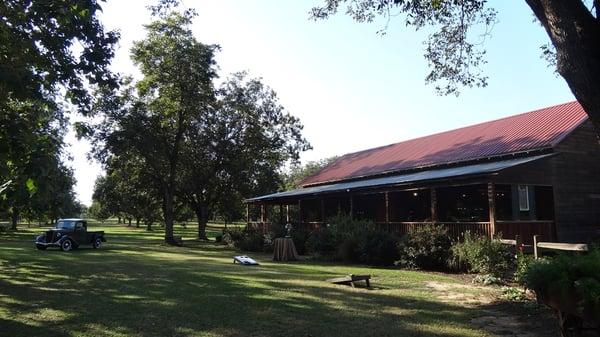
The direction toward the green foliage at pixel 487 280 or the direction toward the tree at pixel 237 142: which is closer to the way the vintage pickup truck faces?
the green foliage

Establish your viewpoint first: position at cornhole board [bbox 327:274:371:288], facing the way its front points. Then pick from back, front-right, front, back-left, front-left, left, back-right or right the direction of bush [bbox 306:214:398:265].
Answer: front-right

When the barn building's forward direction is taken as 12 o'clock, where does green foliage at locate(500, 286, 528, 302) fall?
The green foliage is roughly at 11 o'clock from the barn building.

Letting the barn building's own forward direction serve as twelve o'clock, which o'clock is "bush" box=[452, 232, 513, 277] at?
The bush is roughly at 11 o'clock from the barn building.

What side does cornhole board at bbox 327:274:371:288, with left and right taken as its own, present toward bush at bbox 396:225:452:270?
right

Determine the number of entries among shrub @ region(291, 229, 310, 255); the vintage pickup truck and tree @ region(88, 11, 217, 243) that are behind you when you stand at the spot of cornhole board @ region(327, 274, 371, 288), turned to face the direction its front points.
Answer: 0

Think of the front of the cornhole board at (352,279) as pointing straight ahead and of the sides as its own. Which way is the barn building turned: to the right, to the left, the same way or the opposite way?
to the left

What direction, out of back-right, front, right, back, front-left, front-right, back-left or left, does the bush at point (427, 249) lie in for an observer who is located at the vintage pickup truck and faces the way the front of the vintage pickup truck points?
left

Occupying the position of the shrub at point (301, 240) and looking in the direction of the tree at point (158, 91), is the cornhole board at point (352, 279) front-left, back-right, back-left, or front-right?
back-left

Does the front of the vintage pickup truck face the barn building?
no

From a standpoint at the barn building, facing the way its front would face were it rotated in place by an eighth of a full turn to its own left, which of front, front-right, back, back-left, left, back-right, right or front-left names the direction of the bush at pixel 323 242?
right

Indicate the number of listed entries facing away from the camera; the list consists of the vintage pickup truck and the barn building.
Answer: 0

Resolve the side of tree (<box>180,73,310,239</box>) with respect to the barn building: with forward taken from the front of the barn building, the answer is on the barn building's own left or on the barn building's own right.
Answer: on the barn building's own right

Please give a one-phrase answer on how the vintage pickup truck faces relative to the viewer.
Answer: facing the viewer and to the left of the viewer

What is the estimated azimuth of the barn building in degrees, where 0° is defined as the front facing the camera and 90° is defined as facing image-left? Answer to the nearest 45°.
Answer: approximately 45°
